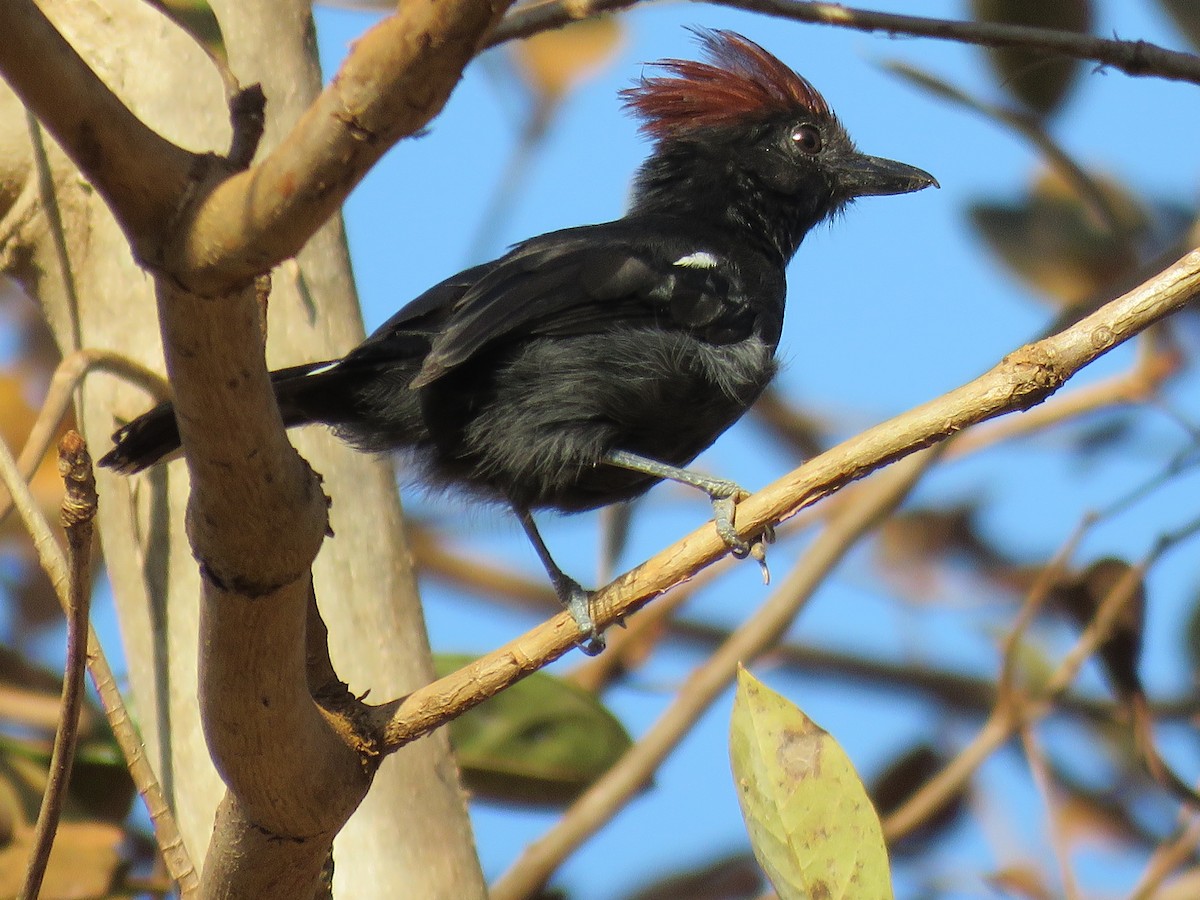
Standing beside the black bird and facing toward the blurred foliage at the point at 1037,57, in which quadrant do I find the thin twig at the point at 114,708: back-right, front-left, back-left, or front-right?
back-left

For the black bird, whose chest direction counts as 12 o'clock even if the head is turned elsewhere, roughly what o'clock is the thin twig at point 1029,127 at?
The thin twig is roughly at 11 o'clock from the black bird.

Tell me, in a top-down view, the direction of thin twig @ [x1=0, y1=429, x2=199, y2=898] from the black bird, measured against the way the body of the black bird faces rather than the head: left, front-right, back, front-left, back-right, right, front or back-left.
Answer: back-right

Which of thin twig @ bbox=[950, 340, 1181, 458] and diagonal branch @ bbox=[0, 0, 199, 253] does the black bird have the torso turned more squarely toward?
the thin twig

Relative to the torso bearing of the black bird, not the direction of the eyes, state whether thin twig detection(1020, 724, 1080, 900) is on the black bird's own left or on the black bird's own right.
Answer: on the black bird's own left

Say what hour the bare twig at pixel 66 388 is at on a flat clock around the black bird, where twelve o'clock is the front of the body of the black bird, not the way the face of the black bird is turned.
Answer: The bare twig is roughly at 5 o'clock from the black bird.

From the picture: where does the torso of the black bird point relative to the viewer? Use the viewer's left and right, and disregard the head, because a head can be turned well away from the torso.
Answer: facing to the right of the viewer

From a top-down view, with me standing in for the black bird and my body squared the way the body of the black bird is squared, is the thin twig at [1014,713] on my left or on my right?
on my left

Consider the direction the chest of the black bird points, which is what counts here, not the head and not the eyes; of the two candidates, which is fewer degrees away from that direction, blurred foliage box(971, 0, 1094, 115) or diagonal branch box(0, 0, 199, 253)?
the blurred foliage
